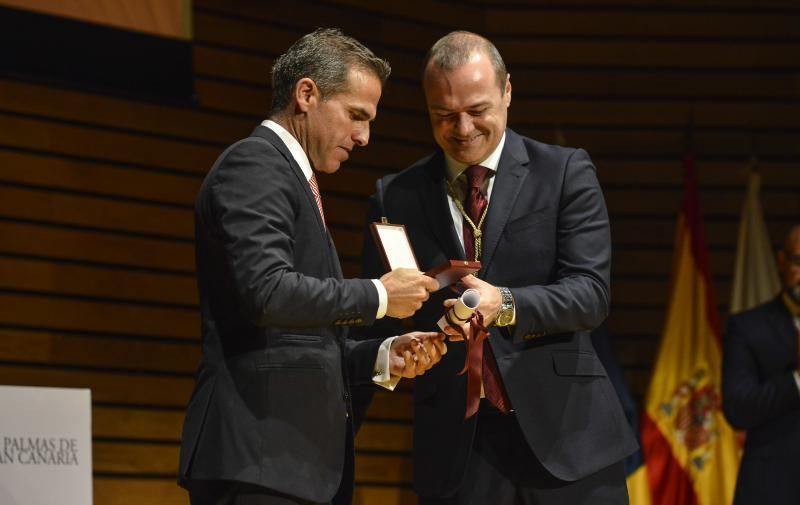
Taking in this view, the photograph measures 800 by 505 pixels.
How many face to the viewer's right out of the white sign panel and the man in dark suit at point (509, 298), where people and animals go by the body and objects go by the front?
0

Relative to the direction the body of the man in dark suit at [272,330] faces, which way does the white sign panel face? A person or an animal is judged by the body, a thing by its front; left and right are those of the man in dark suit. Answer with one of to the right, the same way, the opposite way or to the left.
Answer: to the right

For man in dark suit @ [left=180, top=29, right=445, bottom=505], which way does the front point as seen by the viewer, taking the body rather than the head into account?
to the viewer's right

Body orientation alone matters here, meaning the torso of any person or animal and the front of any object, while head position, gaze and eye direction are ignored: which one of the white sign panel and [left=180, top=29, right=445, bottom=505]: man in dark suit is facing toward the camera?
the white sign panel

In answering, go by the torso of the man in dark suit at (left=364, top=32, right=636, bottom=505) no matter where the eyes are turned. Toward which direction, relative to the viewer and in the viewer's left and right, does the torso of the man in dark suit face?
facing the viewer and to the left of the viewer

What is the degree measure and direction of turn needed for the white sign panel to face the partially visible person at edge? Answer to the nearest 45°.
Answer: approximately 90° to its left

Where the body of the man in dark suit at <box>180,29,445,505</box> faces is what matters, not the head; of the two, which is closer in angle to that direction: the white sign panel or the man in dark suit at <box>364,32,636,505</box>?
the man in dark suit

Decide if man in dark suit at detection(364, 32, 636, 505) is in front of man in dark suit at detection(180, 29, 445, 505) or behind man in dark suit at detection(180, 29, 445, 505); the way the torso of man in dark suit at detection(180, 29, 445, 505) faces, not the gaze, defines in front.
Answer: in front

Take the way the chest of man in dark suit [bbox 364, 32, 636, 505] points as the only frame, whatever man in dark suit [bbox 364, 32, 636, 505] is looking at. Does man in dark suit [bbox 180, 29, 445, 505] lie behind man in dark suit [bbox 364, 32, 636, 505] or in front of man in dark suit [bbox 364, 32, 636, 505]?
in front

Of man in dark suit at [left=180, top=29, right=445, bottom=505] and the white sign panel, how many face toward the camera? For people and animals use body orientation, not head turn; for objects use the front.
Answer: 1

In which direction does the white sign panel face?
toward the camera

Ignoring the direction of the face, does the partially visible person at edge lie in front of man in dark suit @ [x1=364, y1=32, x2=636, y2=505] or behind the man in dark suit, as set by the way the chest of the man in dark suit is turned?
behind

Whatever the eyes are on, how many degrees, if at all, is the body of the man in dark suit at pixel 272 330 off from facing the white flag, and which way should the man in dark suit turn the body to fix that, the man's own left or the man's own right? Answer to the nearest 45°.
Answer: approximately 45° to the man's own left
